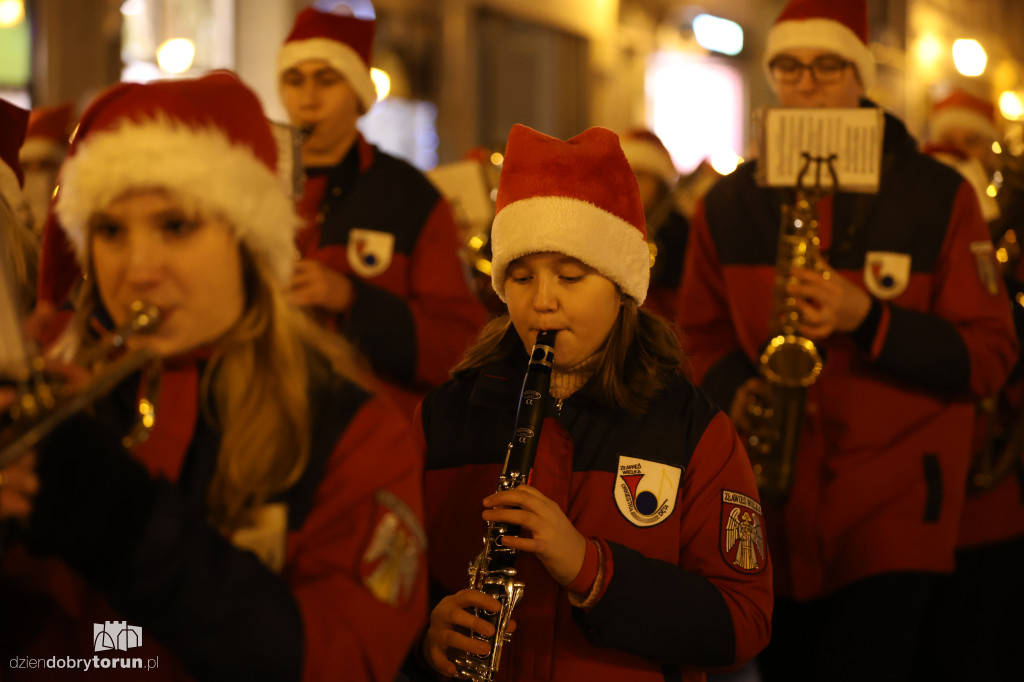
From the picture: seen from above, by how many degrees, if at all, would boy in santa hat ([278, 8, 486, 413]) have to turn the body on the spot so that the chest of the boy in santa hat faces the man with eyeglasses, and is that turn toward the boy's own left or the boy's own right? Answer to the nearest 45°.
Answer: approximately 90° to the boy's own left

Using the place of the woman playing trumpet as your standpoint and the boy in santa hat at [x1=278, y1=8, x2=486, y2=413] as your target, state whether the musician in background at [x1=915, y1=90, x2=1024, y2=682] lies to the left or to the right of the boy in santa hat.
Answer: right

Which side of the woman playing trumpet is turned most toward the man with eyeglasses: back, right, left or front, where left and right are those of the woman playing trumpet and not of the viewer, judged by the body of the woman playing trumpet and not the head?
back

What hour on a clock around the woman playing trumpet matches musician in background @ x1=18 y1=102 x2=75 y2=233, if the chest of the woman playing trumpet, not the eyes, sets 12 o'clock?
The musician in background is roughly at 4 o'clock from the woman playing trumpet.

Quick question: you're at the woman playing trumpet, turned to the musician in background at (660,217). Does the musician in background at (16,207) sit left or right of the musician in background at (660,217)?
left

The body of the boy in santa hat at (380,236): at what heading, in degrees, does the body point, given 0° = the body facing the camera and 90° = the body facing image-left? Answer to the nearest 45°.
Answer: approximately 45°

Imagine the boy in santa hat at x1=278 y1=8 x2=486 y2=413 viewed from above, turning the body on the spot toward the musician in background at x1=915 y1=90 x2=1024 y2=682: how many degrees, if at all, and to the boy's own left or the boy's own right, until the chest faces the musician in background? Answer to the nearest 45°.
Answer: approximately 135° to the boy's own left

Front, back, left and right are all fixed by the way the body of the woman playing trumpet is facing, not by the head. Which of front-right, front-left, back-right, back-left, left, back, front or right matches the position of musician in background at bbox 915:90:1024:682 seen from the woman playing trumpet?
back

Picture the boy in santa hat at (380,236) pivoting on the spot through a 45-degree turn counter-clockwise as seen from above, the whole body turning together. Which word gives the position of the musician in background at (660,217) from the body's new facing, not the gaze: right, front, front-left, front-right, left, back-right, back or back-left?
back-left

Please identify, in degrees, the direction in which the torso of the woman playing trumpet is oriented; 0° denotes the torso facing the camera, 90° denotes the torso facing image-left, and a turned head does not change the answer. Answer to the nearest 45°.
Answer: approximately 45°
